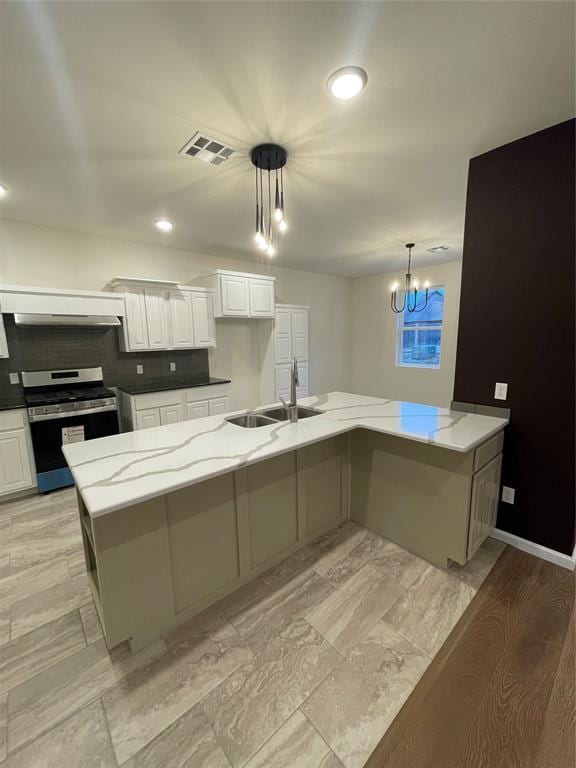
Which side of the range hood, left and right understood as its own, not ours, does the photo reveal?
front

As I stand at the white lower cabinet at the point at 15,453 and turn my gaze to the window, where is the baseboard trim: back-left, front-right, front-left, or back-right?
front-right

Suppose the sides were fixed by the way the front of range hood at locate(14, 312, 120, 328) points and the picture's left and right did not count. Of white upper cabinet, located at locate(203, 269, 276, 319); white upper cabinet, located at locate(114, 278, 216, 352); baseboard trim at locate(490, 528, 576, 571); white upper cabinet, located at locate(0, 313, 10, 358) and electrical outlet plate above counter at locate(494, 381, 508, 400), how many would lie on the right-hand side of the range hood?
1

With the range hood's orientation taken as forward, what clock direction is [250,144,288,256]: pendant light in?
The pendant light is roughly at 11 o'clock from the range hood.

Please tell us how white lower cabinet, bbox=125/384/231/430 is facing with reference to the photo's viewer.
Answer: facing the viewer and to the right of the viewer

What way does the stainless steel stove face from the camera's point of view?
toward the camera

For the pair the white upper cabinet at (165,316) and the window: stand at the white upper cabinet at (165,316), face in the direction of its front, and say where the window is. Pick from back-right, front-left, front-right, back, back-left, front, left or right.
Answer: front-left

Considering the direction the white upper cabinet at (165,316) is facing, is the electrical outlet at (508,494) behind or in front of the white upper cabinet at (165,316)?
in front

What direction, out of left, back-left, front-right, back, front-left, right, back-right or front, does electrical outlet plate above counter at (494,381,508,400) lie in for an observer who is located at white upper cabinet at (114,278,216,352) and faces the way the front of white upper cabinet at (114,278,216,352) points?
front

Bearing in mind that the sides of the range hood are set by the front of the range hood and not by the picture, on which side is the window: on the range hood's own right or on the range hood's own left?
on the range hood's own left

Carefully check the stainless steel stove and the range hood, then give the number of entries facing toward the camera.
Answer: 2

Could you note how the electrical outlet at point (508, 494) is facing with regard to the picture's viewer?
facing the viewer and to the left of the viewer

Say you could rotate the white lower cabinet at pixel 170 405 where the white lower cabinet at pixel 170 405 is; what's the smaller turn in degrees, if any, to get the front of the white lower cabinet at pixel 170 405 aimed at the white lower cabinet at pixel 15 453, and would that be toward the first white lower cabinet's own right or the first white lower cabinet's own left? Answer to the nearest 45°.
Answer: approximately 135° to the first white lower cabinet's own right

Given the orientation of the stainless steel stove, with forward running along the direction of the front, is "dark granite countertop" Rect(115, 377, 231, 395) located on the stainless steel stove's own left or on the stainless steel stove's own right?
on the stainless steel stove's own left

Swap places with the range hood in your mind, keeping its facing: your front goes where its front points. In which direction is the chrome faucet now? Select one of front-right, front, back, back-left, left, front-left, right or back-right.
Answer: front-left
